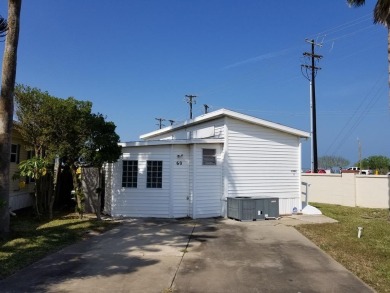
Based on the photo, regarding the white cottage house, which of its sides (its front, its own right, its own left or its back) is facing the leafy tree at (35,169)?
right

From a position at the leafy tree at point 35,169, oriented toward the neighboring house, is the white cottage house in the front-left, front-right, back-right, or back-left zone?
back-right

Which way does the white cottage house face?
toward the camera

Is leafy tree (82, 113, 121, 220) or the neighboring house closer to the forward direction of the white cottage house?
the leafy tree

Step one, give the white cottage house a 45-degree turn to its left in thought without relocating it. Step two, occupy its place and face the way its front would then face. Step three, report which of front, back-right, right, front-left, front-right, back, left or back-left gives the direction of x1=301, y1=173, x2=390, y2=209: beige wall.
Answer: left

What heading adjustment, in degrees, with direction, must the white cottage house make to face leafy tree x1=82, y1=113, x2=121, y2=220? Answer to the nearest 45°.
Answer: approximately 45° to its right

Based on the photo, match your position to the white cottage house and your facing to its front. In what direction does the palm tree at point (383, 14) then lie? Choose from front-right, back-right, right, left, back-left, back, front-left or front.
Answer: left

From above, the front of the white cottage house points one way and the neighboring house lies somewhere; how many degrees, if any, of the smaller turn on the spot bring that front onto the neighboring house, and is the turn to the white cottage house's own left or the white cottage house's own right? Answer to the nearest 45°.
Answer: approximately 90° to the white cottage house's own right

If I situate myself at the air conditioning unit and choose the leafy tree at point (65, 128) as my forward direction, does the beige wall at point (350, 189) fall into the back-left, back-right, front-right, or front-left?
back-right

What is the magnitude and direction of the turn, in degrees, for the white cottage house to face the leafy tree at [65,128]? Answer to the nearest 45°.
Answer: approximately 45° to its right
